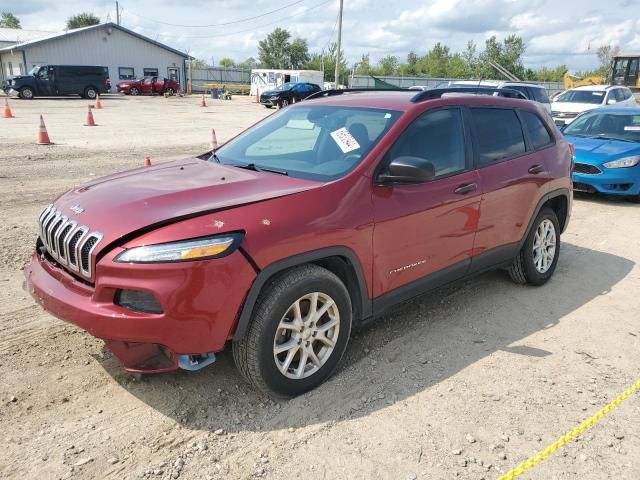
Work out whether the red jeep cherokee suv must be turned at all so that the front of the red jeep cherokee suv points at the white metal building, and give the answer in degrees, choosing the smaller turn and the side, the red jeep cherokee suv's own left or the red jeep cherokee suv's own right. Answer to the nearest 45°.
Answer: approximately 135° to the red jeep cherokee suv's own right

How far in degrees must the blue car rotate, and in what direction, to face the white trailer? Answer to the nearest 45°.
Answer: approximately 90° to its right

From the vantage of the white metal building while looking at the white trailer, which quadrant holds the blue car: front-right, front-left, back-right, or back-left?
front-right

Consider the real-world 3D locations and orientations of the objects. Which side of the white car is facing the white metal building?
right

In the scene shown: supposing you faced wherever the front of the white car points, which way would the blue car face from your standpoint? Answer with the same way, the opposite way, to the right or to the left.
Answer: the same way

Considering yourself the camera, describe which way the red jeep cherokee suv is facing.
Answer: facing the viewer and to the left of the viewer

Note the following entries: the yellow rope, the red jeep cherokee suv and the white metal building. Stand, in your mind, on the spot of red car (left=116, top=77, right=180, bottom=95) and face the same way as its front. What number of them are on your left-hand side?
2

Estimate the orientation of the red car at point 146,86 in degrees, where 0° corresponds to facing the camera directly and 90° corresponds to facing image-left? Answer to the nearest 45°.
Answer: approximately 90°

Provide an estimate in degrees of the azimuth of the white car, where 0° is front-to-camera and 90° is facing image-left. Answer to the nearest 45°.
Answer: approximately 45°

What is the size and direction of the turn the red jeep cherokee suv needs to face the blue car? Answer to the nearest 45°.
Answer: approximately 180°

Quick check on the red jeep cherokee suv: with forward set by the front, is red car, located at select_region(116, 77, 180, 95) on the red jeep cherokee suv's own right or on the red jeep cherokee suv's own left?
on the red jeep cherokee suv's own right

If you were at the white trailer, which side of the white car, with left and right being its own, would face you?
right

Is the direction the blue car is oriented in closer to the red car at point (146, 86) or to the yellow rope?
the yellow rope

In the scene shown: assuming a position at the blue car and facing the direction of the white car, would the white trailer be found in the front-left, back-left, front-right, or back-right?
front-left

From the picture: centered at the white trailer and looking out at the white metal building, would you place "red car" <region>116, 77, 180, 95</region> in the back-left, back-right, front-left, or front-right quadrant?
front-left
